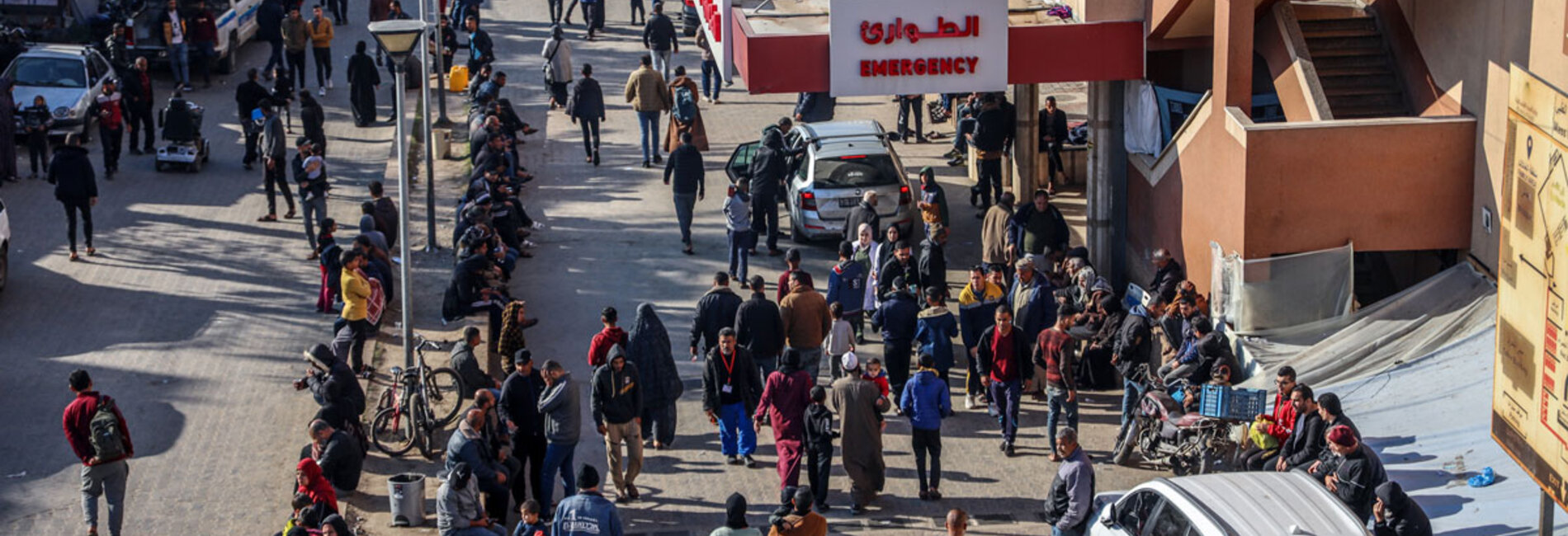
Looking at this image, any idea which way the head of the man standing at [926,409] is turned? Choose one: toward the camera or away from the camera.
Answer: away from the camera

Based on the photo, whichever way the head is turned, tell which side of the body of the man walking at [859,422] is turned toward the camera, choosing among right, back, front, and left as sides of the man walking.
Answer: back

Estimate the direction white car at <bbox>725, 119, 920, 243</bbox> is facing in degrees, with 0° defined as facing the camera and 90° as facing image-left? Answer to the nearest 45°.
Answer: approximately 180°

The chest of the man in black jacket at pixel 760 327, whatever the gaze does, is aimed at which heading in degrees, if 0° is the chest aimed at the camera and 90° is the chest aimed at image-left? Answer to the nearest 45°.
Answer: approximately 180°

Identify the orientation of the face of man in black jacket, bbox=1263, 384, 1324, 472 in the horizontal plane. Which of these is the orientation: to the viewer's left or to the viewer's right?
to the viewer's left

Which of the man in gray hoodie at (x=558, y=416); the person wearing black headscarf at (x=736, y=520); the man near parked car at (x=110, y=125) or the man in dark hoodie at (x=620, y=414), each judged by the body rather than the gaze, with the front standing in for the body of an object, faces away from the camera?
the person wearing black headscarf

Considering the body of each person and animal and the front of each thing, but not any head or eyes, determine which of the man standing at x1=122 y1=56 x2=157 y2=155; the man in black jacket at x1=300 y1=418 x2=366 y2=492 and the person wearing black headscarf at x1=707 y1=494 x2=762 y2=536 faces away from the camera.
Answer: the person wearing black headscarf

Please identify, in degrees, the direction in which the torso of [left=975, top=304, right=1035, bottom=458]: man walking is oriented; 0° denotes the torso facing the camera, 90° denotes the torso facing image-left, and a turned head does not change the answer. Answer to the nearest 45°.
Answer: approximately 0°
